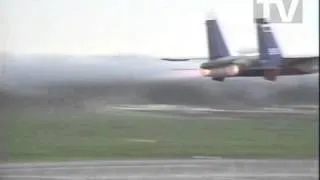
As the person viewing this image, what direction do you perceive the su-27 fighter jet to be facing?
facing away from the viewer and to the right of the viewer
